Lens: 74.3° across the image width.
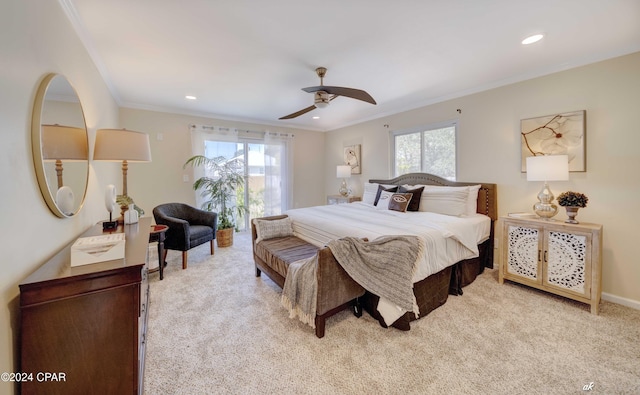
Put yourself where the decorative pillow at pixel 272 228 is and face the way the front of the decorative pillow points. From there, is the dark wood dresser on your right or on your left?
on your right

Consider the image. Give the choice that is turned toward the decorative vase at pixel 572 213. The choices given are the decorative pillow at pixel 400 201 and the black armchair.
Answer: the black armchair

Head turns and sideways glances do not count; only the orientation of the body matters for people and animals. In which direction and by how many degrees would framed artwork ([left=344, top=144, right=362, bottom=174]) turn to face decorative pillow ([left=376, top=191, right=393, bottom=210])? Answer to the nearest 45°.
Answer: approximately 45° to its left

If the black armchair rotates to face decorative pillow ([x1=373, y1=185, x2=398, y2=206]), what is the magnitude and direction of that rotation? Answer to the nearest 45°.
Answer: approximately 45° to its left

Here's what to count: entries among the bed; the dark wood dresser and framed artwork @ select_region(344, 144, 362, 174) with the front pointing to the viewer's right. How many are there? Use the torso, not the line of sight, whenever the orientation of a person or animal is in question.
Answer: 1

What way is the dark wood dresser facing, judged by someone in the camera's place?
facing to the right of the viewer

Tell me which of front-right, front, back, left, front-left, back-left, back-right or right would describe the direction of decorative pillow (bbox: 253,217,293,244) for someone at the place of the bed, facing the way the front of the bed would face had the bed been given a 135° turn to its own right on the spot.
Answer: left

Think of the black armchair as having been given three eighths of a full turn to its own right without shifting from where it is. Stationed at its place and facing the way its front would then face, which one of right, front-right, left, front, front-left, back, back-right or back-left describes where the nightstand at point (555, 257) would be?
back-left

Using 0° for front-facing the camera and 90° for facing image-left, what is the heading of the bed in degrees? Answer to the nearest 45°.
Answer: approximately 45°

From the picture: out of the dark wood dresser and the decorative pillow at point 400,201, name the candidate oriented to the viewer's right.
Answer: the dark wood dresser
